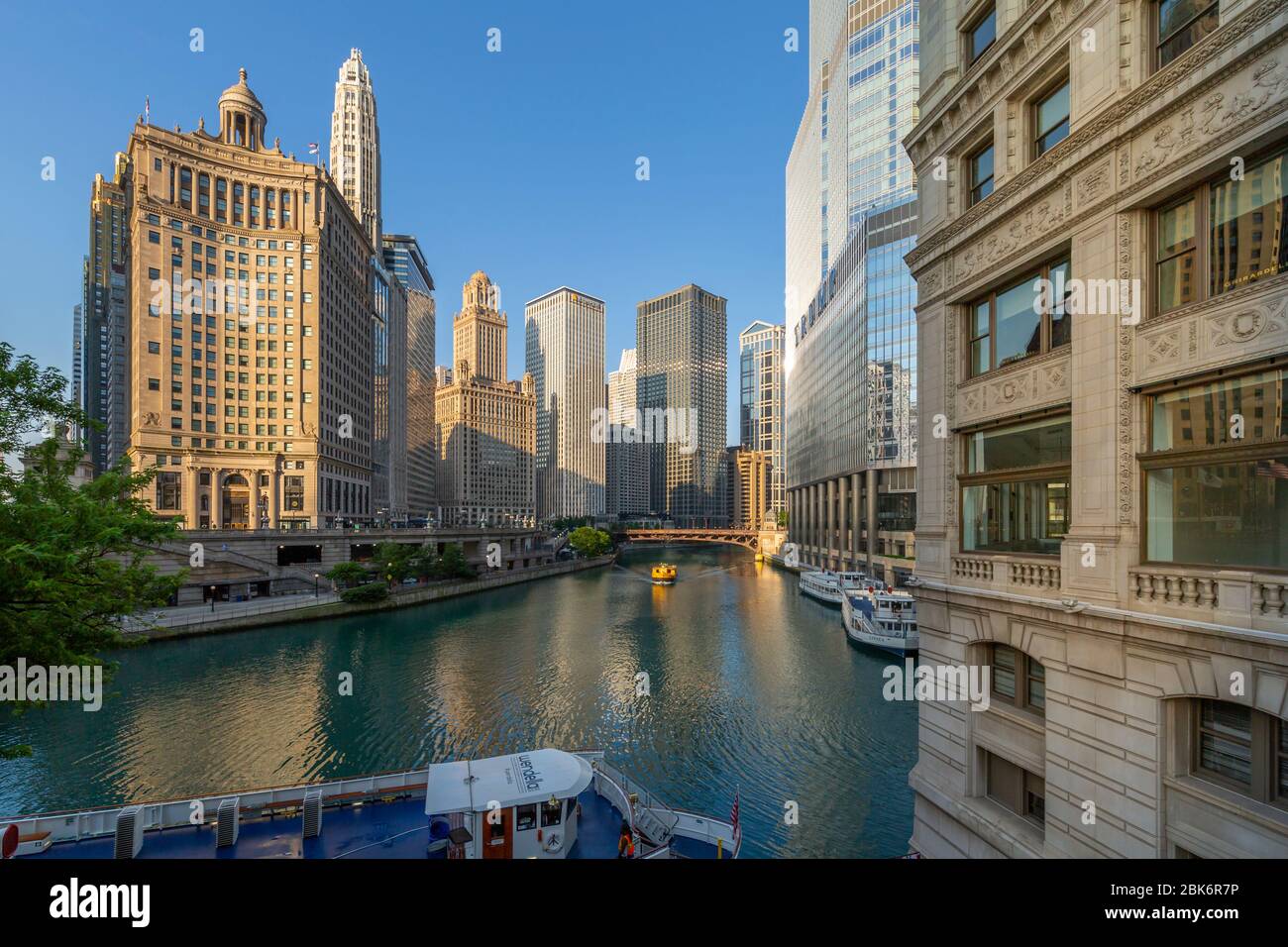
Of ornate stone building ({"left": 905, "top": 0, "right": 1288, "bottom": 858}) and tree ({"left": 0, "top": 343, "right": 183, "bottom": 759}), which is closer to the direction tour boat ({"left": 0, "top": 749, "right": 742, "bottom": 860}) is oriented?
the ornate stone building

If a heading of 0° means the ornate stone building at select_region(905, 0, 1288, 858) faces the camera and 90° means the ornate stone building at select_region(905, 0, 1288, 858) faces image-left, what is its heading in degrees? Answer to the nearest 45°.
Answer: approximately 45°

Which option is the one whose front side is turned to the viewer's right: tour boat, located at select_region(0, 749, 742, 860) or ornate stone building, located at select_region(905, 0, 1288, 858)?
the tour boat

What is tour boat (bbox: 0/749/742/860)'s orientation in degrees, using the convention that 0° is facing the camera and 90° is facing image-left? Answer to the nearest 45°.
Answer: approximately 270°

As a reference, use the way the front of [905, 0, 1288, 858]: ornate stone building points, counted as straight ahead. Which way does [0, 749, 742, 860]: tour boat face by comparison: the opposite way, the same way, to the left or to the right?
the opposite way

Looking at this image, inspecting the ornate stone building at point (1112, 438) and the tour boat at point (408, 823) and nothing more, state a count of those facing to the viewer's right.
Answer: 1
